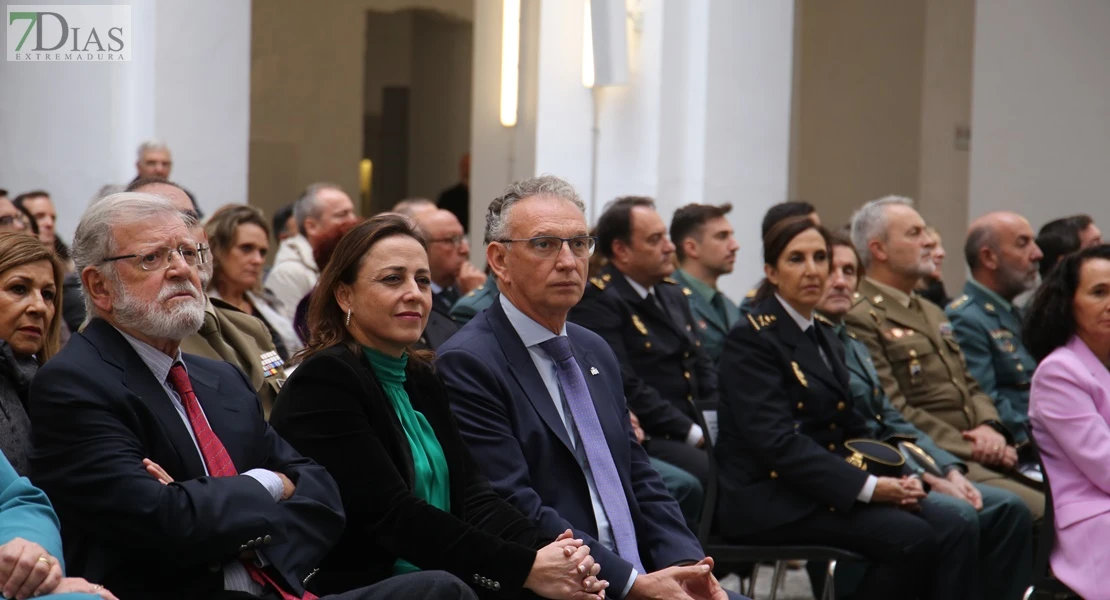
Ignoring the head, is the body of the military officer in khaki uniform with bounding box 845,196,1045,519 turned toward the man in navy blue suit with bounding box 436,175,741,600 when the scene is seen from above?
no

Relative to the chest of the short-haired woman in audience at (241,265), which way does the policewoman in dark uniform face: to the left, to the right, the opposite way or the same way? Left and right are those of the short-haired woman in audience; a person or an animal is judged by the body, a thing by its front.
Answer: the same way

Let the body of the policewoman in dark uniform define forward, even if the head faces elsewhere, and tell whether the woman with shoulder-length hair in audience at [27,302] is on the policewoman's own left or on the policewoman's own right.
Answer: on the policewoman's own right

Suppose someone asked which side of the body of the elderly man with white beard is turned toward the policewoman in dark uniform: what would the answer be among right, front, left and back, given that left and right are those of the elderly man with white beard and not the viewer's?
left

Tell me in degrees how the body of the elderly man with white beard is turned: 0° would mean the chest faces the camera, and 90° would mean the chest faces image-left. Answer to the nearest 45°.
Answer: approximately 315°

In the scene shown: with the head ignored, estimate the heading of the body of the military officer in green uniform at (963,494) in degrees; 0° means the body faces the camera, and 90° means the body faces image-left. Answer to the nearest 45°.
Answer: approximately 315°

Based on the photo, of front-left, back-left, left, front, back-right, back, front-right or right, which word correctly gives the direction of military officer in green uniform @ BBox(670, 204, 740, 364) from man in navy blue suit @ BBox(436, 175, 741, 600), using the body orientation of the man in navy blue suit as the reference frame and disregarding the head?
back-left

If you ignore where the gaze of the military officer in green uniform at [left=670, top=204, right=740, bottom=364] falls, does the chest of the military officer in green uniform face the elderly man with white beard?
no

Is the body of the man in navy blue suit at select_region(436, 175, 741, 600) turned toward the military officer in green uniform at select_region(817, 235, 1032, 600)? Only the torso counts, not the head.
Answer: no

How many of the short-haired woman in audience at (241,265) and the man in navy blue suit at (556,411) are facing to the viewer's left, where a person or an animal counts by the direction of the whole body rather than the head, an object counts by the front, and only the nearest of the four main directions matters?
0

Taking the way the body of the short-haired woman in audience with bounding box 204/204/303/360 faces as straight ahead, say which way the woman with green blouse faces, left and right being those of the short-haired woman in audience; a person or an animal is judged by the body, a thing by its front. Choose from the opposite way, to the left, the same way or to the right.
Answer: the same way

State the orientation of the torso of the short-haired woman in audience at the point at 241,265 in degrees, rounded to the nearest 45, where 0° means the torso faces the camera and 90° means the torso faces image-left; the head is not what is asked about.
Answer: approximately 315°

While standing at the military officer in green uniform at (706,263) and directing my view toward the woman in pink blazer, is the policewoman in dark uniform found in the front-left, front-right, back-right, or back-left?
front-right

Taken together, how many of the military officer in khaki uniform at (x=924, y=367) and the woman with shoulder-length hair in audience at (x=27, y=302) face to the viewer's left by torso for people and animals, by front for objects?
0

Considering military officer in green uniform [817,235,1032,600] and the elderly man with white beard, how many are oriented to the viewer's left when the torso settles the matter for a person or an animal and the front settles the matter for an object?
0

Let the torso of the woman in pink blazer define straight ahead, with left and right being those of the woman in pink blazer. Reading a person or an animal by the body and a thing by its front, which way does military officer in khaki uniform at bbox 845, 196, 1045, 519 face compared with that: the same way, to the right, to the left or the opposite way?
the same way

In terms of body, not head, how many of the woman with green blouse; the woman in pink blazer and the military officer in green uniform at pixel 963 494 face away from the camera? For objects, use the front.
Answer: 0

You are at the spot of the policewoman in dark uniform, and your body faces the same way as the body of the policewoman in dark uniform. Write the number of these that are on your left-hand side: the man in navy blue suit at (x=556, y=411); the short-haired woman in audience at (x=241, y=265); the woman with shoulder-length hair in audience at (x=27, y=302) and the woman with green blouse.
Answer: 0

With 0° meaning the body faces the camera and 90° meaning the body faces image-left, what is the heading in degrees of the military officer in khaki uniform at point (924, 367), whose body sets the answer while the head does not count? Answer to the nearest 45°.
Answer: approximately 315°
